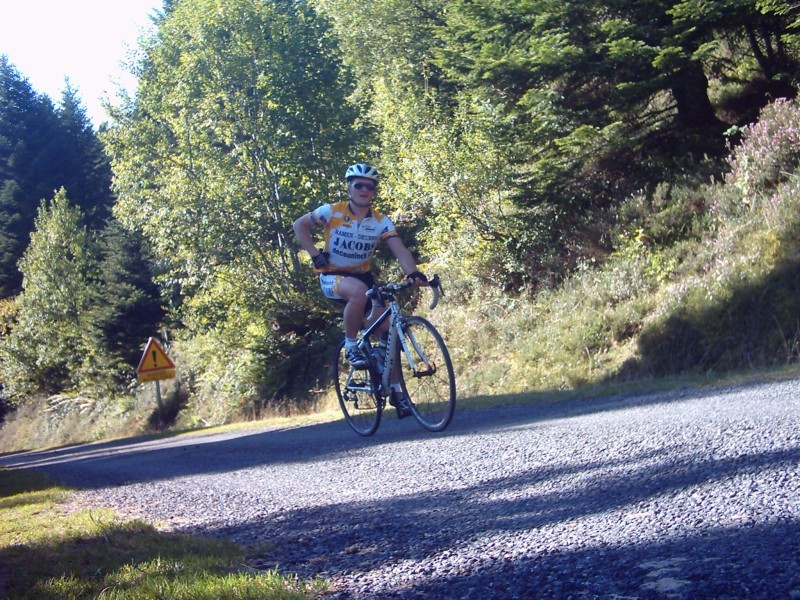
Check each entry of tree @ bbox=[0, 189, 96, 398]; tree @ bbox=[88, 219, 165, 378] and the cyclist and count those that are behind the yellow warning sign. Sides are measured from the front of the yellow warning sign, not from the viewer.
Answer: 2

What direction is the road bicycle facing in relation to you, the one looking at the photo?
facing the viewer and to the right of the viewer

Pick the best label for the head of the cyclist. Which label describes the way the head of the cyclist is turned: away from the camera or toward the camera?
toward the camera

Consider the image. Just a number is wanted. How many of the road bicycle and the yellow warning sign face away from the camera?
0

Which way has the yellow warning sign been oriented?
toward the camera

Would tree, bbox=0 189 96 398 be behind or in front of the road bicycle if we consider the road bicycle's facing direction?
behind

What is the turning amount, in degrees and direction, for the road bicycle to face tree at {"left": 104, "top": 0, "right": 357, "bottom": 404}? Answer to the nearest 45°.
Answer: approximately 135° to its left

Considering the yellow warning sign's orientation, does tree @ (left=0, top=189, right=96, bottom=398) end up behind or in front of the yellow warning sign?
behind
